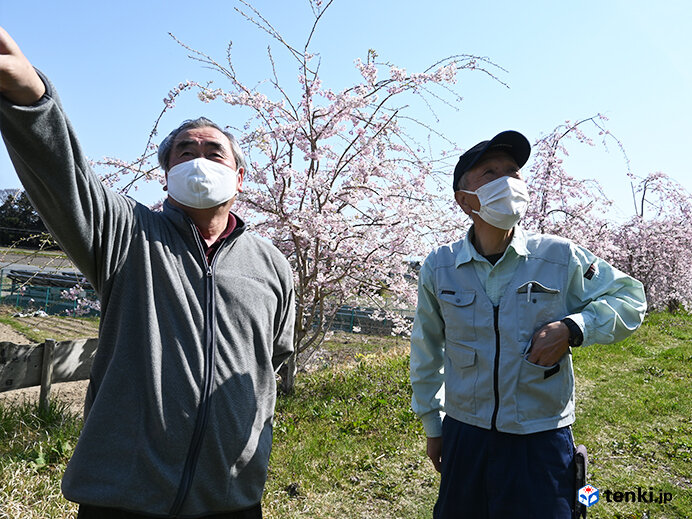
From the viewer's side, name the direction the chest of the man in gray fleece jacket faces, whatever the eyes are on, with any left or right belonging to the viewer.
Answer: facing the viewer

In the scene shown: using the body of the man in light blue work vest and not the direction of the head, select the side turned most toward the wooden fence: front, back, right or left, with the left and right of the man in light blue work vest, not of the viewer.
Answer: right

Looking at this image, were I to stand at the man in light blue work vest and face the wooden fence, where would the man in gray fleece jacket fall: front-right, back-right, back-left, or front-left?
front-left

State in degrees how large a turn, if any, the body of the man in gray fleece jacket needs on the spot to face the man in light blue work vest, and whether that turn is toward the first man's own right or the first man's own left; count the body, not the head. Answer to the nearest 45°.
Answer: approximately 90° to the first man's own left

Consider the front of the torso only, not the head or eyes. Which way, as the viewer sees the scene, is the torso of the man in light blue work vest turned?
toward the camera

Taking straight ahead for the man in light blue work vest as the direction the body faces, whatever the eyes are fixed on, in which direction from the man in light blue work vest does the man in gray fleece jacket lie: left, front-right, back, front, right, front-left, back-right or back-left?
front-right

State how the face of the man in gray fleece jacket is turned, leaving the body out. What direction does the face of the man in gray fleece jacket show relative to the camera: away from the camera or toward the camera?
toward the camera

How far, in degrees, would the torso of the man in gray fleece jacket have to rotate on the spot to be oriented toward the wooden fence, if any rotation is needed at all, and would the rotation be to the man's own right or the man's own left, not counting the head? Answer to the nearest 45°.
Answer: approximately 180°

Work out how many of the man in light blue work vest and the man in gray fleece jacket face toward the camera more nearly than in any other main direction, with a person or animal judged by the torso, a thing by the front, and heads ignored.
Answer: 2

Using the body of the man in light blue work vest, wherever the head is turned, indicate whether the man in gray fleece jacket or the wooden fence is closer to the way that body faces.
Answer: the man in gray fleece jacket
